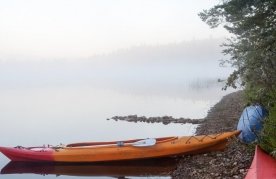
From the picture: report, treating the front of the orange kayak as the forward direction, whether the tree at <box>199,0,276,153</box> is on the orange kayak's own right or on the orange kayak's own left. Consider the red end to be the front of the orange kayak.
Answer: on the orange kayak's own right
